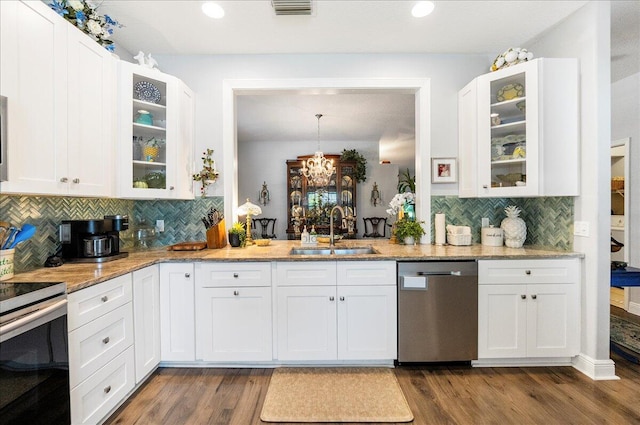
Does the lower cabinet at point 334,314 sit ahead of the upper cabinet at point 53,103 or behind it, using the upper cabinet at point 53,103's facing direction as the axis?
ahead

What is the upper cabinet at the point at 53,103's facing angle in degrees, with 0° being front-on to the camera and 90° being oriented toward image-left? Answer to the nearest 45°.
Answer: approximately 315°

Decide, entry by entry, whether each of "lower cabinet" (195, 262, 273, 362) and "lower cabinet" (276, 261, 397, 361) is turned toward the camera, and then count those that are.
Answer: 2

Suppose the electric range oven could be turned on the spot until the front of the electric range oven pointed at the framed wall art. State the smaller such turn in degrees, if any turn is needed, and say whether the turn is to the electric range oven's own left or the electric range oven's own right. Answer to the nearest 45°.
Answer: approximately 45° to the electric range oven's own left

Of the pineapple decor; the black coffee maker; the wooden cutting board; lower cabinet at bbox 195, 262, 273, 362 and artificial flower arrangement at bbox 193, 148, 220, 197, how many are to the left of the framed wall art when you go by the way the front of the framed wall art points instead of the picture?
1

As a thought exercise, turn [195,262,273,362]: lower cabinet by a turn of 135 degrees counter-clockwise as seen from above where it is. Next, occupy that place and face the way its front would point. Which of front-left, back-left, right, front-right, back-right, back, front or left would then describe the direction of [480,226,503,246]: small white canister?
front-right

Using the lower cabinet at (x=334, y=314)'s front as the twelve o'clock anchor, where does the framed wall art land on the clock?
The framed wall art is roughly at 8 o'clock from the lower cabinet.

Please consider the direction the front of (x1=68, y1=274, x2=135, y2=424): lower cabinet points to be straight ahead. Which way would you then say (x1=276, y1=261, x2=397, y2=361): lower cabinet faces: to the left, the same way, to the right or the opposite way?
to the right
